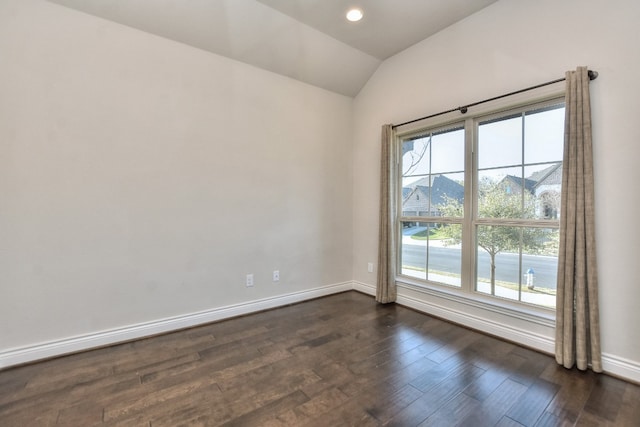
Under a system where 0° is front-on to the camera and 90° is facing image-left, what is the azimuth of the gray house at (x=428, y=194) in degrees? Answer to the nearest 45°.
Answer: approximately 45°

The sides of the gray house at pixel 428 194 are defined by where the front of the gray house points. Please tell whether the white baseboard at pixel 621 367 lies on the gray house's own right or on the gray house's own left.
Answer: on the gray house's own left

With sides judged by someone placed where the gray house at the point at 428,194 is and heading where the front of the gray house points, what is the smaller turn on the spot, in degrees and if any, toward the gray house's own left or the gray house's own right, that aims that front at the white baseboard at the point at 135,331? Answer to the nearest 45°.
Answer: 0° — it already faces it
